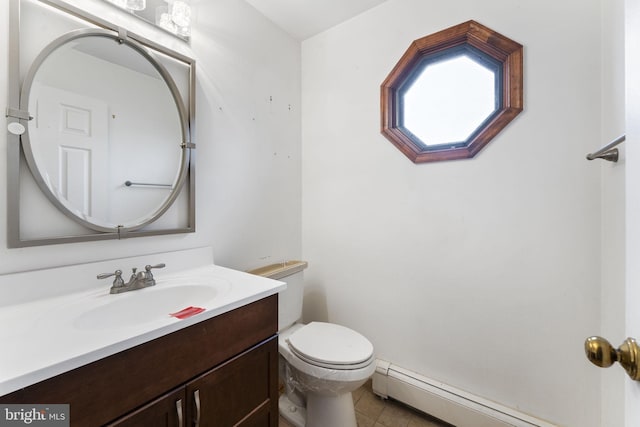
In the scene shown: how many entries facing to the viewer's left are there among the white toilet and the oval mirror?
0

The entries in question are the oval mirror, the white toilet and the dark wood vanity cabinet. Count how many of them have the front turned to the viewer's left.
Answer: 0

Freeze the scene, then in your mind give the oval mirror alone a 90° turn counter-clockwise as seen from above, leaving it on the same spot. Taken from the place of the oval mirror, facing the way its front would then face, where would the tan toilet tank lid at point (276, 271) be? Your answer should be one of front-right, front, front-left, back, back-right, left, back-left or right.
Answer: front-right

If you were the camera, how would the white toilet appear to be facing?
facing the viewer and to the right of the viewer

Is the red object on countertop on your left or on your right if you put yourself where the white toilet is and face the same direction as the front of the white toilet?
on your right

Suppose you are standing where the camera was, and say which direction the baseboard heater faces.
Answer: facing the viewer and to the left of the viewer

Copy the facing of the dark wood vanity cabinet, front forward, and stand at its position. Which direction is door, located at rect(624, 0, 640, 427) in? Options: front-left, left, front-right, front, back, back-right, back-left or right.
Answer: front

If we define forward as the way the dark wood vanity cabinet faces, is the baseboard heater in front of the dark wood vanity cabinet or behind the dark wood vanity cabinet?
in front

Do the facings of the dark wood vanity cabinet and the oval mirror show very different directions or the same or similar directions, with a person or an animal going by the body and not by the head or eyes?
same or similar directions

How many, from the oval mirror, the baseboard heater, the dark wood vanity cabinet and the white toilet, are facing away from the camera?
0
